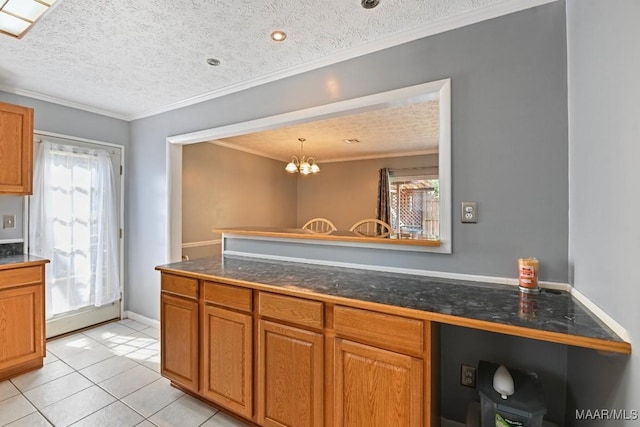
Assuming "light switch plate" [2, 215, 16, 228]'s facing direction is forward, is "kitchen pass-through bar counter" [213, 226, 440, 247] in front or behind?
in front

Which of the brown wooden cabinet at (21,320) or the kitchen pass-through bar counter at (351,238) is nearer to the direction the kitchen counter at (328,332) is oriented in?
the brown wooden cabinet

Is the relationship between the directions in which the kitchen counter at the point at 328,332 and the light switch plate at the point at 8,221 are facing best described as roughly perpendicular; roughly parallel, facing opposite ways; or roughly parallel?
roughly perpendicular

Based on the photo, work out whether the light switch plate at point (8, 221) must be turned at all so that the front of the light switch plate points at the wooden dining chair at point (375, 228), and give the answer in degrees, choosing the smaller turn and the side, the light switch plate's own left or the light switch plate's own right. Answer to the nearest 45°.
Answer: approximately 45° to the light switch plate's own left

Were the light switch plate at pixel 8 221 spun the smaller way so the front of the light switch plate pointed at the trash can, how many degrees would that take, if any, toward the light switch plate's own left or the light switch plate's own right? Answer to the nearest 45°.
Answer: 0° — it already faces it

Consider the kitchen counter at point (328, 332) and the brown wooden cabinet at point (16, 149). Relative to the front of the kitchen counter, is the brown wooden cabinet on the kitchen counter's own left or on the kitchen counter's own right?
on the kitchen counter's own right

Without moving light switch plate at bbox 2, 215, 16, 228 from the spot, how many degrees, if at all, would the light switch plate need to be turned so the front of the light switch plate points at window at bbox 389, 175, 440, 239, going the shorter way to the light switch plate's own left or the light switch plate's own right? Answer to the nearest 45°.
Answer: approximately 90° to the light switch plate's own left

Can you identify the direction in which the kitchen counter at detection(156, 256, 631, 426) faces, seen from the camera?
facing the viewer and to the left of the viewer

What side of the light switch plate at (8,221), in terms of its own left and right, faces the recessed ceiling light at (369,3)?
front

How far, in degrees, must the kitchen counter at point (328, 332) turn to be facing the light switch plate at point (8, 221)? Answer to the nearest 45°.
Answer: approximately 45° to its right

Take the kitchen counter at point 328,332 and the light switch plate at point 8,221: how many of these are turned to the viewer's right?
0

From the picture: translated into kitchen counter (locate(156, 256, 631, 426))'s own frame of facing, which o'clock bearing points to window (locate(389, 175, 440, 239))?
The window is roughly at 5 o'clock from the kitchen counter.

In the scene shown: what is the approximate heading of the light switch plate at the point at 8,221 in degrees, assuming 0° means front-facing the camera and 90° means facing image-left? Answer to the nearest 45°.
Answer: approximately 0°
